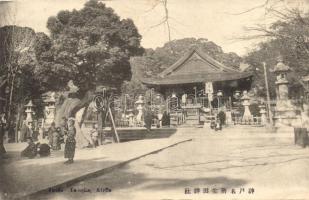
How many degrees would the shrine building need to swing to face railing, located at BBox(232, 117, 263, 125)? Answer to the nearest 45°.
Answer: approximately 45° to its left

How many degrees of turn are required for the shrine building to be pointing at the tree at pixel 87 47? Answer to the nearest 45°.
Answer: approximately 45° to its right

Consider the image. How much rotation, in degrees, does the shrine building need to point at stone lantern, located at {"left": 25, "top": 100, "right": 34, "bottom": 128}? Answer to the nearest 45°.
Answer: approximately 45° to its right

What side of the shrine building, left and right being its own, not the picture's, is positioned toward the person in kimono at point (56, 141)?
front

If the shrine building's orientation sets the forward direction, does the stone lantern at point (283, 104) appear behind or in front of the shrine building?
in front

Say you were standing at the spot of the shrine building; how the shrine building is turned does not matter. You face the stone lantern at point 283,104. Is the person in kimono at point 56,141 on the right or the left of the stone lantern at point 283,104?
right

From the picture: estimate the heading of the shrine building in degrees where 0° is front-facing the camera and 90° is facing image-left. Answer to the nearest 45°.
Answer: approximately 0°
